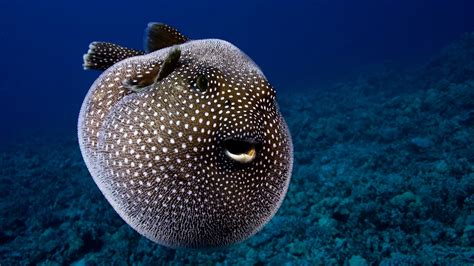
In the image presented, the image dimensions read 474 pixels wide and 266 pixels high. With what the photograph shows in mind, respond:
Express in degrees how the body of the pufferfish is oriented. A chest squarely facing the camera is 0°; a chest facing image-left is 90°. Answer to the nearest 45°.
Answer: approximately 315°
